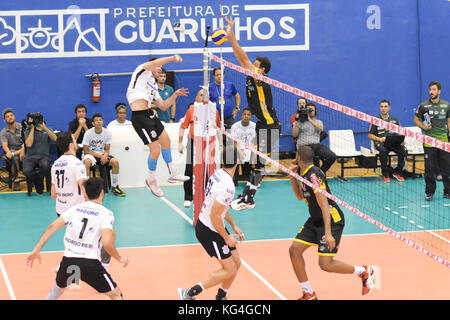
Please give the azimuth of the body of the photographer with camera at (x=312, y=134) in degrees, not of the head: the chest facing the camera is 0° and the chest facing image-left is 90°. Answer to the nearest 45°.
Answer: approximately 45°
